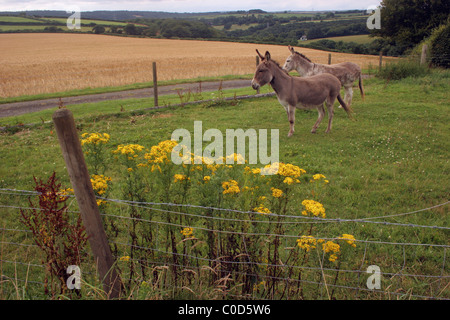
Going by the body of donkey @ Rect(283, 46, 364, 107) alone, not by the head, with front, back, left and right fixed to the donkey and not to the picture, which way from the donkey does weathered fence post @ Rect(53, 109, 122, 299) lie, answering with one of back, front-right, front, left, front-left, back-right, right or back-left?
left

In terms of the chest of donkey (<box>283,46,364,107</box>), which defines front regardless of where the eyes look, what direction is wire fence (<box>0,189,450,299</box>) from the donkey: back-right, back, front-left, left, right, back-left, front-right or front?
left

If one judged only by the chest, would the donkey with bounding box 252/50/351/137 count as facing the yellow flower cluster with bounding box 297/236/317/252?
no

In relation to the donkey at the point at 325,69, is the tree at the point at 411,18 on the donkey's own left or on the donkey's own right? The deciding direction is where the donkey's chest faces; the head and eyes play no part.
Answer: on the donkey's own right

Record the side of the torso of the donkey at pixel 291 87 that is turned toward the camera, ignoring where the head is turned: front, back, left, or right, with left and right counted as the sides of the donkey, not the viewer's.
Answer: left

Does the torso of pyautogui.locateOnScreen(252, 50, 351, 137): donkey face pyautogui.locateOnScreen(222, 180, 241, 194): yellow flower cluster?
no

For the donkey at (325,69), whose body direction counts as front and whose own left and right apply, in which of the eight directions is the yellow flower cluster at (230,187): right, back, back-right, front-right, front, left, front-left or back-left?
left

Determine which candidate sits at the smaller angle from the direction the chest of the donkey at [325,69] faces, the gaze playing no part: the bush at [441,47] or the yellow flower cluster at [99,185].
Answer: the yellow flower cluster

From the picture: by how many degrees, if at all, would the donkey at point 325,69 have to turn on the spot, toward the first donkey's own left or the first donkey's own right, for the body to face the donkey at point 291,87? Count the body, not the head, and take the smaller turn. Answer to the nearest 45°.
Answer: approximately 90° to the first donkey's own left

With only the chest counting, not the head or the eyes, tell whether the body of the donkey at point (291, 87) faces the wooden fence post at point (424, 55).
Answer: no

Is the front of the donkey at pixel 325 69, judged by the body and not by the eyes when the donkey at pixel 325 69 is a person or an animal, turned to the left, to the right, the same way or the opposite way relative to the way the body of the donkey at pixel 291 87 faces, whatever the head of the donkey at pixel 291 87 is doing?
the same way

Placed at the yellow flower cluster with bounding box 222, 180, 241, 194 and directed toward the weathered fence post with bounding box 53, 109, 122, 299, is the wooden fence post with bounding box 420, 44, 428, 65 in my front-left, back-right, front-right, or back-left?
back-right

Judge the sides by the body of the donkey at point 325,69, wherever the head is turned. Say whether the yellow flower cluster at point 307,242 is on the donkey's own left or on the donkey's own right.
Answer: on the donkey's own left

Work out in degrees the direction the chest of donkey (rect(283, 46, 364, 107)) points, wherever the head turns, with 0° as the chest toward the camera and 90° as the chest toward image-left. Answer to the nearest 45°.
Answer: approximately 90°

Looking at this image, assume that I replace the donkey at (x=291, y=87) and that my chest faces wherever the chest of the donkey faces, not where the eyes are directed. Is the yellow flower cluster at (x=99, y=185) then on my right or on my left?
on my left

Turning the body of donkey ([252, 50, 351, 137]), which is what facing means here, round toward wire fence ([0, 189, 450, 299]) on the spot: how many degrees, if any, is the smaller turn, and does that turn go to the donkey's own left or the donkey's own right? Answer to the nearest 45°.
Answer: approximately 90° to the donkey's own left

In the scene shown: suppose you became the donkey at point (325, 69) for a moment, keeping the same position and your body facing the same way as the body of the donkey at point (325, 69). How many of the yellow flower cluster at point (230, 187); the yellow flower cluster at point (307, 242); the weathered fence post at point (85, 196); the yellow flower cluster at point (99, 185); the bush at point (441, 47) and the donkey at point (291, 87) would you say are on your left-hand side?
5

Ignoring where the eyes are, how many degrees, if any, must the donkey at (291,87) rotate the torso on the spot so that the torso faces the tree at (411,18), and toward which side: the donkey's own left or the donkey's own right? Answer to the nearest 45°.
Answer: approximately 90° to the donkey's own right
